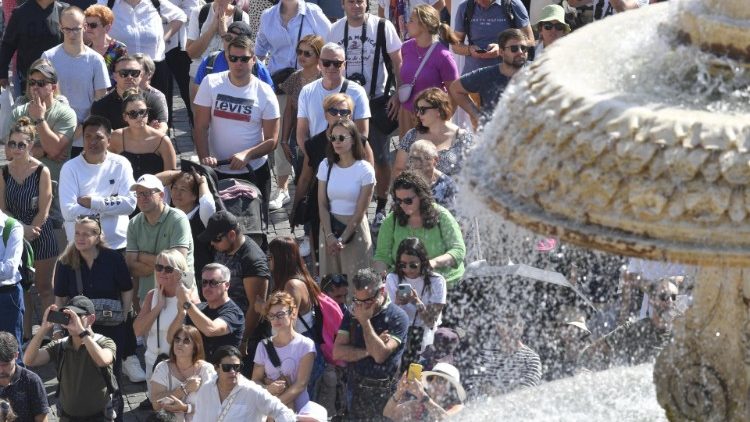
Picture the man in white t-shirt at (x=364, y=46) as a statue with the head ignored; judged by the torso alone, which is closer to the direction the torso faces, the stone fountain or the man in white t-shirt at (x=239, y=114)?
the stone fountain

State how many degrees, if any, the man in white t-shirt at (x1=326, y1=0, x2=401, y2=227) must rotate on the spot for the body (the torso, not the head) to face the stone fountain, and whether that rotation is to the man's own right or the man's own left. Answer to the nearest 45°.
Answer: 0° — they already face it

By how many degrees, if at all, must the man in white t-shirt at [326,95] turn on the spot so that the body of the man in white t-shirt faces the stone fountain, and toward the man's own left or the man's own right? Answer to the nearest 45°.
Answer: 0° — they already face it

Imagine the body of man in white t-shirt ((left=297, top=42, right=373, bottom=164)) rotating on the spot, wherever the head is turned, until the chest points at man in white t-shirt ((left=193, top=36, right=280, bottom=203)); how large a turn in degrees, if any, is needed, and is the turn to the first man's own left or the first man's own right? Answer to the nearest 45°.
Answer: approximately 90° to the first man's own right

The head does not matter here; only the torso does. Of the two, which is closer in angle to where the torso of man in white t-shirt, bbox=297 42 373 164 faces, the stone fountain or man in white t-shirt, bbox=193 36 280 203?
the stone fountain

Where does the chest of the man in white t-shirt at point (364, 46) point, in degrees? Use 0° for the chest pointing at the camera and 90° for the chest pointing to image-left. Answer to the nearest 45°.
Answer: approximately 0°

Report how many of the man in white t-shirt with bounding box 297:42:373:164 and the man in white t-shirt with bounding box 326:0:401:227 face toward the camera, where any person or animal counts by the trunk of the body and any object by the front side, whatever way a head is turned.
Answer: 2
